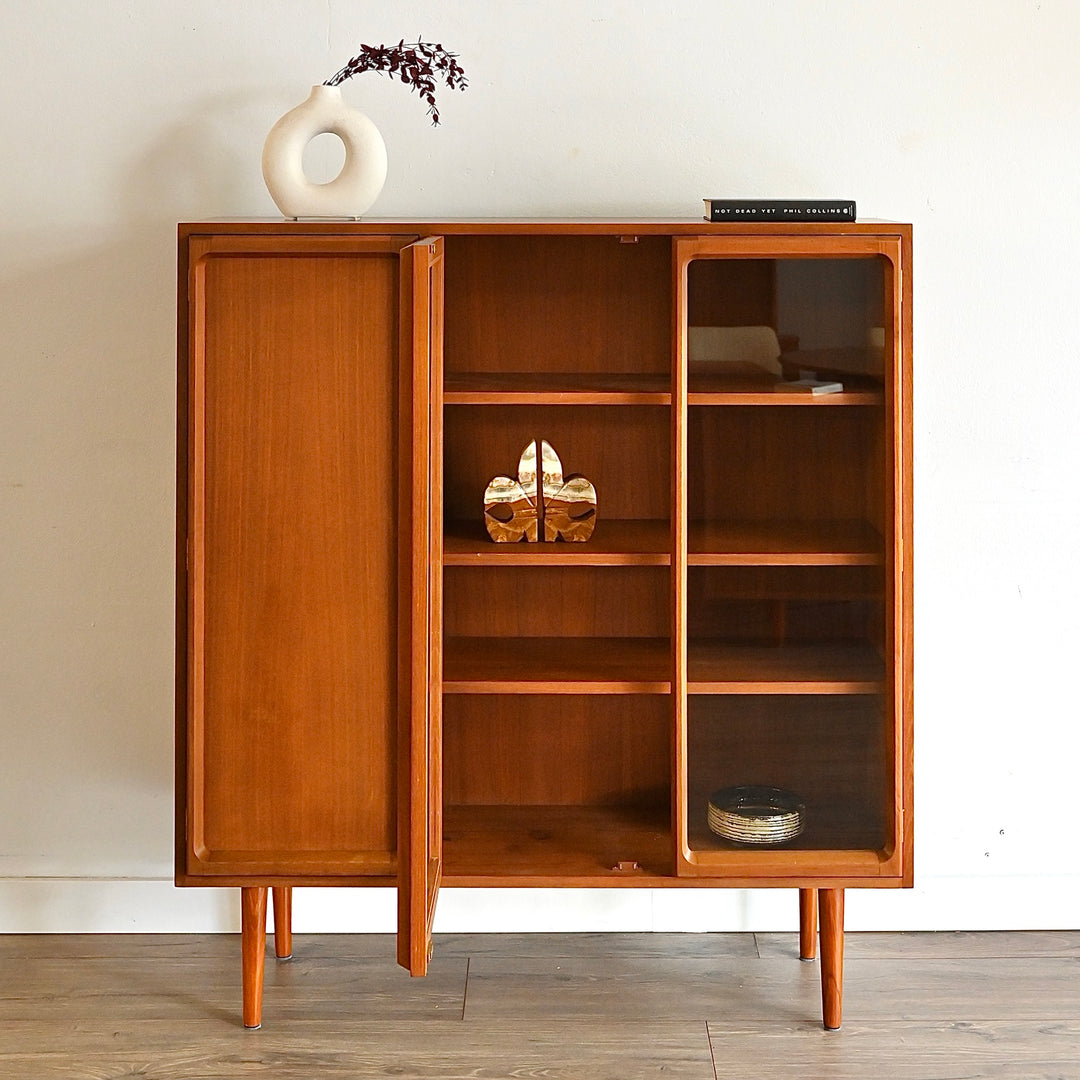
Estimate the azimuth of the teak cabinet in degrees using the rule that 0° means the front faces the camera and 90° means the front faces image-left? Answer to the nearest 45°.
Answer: approximately 0°
